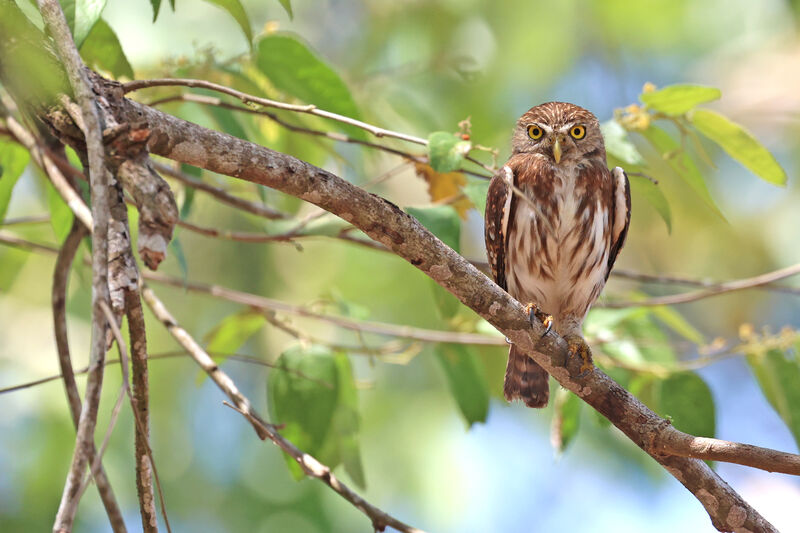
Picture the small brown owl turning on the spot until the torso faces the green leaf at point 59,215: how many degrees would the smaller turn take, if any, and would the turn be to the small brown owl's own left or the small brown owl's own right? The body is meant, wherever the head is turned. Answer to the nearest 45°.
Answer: approximately 90° to the small brown owl's own right

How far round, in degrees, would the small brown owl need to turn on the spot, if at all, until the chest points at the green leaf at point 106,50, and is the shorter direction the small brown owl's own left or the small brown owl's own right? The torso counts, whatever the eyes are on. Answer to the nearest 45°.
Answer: approximately 45° to the small brown owl's own right

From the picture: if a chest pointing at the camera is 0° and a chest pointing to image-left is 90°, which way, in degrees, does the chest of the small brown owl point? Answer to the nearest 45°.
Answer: approximately 0°

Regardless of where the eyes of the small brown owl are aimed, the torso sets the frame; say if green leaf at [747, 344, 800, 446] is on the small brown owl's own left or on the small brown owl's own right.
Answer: on the small brown owl's own left
